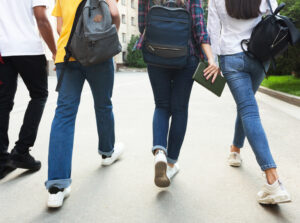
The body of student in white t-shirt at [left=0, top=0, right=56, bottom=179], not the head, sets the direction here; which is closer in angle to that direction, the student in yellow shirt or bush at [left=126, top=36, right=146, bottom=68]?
the bush

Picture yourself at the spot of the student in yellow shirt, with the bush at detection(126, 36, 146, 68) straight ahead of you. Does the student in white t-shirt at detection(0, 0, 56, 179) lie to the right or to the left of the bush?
left

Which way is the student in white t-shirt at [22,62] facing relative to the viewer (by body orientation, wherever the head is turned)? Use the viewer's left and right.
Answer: facing away from the viewer and to the right of the viewer

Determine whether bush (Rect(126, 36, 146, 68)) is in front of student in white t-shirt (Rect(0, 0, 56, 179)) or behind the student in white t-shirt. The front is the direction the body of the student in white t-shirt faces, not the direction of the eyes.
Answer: in front

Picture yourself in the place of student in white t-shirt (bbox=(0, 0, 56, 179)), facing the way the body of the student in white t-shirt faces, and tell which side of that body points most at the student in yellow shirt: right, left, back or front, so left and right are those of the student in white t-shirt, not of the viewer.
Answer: right
